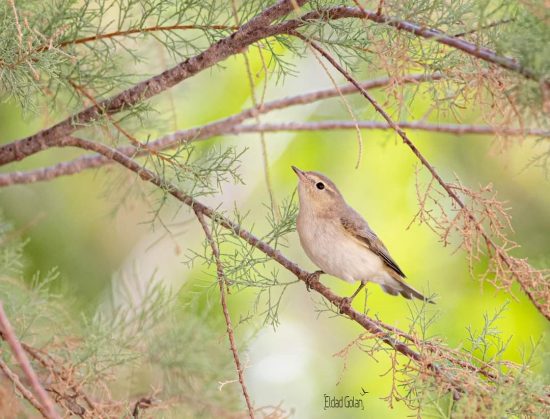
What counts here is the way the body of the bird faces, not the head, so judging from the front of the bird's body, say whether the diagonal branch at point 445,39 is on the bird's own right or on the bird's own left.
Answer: on the bird's own left

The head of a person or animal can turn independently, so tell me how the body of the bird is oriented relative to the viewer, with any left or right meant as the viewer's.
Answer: facing to the left of the viewer
